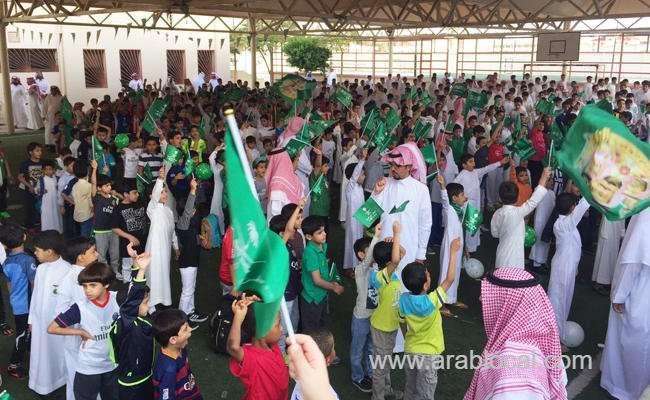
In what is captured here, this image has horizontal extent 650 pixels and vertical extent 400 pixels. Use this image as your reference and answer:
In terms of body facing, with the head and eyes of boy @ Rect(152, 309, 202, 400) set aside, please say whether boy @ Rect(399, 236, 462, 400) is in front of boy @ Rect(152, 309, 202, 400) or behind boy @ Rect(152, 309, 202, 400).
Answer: in front

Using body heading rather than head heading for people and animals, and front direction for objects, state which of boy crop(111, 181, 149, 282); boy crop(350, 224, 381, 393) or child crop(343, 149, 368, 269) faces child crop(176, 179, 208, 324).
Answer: boy crop(111, 181, 149, 282)

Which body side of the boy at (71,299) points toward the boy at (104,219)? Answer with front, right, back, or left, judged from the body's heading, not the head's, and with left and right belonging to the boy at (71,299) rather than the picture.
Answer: left

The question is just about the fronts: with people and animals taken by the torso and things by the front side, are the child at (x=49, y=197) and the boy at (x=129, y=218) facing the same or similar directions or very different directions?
same or similar directions

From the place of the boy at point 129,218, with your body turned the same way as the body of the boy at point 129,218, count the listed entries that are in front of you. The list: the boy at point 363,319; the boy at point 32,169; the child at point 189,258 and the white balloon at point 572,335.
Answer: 3

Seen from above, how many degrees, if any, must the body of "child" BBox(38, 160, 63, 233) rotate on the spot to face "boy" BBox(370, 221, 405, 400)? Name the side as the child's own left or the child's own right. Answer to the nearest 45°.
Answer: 0° — they already face them

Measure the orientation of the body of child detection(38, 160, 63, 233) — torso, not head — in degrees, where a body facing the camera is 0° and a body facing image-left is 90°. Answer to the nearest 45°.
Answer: approximately 315°

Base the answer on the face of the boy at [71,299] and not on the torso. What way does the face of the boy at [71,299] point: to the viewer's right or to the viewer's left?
to the viewer's right

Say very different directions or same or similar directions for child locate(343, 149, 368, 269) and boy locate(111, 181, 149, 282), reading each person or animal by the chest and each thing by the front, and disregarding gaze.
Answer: same or similar directions
